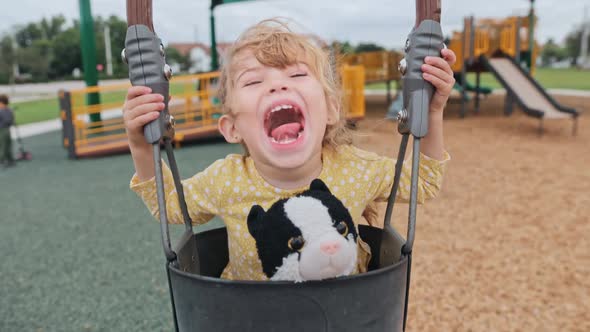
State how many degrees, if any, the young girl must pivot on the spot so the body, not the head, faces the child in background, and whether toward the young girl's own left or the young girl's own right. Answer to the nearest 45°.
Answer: approximately 135° to the young girl's own right

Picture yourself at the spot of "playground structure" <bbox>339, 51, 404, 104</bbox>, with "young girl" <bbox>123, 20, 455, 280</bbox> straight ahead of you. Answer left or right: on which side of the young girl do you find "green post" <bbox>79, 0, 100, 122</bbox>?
right

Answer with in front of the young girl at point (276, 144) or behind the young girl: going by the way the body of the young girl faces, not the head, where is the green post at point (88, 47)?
behind

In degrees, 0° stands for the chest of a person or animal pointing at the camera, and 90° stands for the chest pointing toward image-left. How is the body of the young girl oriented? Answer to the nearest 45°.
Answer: approximately 0°

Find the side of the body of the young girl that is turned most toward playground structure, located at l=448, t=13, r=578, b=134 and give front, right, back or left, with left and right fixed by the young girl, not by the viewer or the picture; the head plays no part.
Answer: back

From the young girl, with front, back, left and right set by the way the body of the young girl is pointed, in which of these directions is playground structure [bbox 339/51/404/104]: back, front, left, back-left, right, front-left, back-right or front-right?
back
